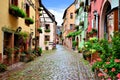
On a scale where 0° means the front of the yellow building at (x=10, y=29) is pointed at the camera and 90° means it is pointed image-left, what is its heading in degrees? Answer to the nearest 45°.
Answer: approximately 315°
